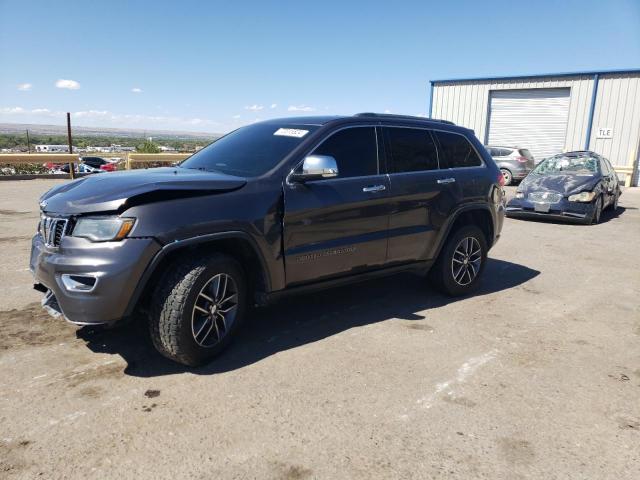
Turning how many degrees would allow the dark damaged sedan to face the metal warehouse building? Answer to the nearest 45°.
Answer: approximately 135° to its right

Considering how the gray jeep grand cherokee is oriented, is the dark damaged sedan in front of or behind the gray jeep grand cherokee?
behind

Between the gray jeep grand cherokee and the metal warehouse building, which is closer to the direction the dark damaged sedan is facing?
the gray jeep grand cherokee

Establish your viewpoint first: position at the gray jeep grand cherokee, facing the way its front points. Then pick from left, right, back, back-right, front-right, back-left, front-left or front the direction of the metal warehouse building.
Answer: back

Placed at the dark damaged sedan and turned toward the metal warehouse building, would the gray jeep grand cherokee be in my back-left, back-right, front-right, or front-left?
back-left

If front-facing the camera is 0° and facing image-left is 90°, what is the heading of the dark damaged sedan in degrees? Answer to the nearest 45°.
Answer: approximately 45°

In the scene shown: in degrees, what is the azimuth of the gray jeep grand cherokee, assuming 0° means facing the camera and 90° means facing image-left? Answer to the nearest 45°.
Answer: approximately 45°
